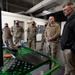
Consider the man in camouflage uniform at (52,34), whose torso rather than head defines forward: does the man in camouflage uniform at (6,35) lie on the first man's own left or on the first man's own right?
on the first man's own right

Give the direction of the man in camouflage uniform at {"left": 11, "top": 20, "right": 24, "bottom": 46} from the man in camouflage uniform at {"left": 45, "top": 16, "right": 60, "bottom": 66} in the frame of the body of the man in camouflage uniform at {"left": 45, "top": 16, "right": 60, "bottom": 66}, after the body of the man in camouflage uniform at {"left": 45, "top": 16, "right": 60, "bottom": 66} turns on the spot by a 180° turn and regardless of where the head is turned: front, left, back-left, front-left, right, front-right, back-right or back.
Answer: left

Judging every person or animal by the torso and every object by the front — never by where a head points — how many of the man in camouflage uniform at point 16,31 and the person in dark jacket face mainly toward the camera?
1

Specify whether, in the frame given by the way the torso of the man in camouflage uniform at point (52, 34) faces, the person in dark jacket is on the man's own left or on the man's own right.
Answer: on the man's own left

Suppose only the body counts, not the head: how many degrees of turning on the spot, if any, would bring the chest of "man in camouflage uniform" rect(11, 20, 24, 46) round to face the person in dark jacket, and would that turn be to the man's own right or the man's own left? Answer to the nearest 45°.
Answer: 0° — they already face them

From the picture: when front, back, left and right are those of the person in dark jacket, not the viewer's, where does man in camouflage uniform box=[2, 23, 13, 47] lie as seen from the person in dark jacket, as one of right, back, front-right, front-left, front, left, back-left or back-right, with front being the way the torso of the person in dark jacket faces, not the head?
front-right

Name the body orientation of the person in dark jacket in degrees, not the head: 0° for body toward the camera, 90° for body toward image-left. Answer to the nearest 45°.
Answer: approximately 90°

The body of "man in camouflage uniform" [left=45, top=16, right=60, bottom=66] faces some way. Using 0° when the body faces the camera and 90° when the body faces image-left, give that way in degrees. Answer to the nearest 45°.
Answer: approximately 45°
